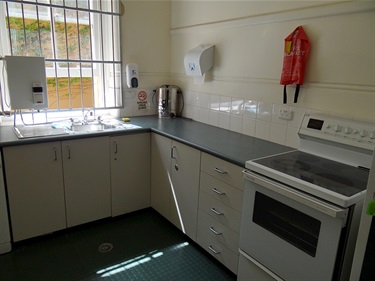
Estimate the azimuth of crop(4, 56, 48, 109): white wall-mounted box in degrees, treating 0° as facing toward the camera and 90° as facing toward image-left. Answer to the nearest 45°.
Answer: approximately 0°

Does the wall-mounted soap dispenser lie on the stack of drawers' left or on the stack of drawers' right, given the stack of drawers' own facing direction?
on its right

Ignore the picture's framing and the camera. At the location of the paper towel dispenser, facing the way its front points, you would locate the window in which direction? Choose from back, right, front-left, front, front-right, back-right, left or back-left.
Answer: front-right

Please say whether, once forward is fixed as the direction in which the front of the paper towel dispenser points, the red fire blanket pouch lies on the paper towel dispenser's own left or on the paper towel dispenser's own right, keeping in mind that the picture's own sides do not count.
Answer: on the paper towel dispenser's own left

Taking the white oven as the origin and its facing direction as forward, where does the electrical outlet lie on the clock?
The electrical outlet is roughly at 4 o'clock from the white oven.

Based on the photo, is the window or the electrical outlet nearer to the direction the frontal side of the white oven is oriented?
the window

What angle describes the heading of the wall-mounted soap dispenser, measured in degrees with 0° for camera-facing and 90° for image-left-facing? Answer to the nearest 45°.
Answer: approximately 315°

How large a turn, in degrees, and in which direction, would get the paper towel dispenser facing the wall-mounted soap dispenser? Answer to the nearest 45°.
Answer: approximately 45° to its right

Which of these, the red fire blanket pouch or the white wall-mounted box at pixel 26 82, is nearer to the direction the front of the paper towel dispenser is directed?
the white wall-mounted box
